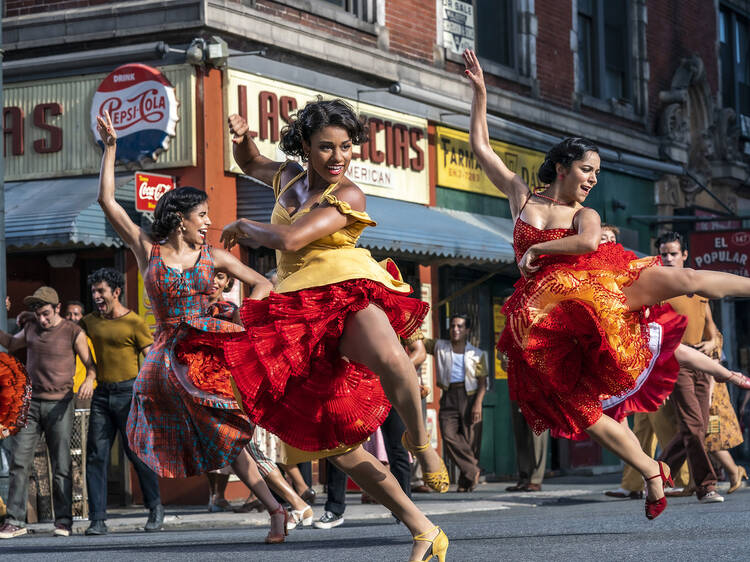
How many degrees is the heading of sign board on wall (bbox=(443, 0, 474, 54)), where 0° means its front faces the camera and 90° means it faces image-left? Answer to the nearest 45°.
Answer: approximately 315°

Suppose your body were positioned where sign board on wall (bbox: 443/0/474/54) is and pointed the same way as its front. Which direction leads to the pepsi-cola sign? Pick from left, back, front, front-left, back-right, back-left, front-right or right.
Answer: right

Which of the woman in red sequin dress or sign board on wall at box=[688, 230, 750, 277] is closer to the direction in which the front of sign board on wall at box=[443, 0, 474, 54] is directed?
the woman in red sequin dress

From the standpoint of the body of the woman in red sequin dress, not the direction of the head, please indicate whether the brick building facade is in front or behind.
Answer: behind

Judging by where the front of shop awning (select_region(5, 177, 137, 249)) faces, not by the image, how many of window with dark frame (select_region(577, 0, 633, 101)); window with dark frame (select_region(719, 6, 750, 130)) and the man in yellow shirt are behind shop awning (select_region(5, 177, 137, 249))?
2

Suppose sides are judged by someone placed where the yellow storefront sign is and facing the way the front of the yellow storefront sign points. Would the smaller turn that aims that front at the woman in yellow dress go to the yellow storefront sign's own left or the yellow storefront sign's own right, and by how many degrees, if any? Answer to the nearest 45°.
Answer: approximately 45° to the yellow storefront sign's own right

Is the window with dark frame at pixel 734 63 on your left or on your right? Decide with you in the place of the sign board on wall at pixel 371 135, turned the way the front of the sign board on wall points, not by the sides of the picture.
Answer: on your left

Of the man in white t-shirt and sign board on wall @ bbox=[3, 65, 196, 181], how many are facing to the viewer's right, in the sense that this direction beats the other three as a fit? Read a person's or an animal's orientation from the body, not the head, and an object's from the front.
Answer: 0

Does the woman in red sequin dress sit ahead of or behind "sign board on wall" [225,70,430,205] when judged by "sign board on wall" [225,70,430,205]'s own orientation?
ahead

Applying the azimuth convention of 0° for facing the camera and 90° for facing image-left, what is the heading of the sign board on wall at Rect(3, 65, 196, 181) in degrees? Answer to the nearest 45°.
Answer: approximately 45°

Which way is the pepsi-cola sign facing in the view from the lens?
facing the viewer and to the left of the viewer
